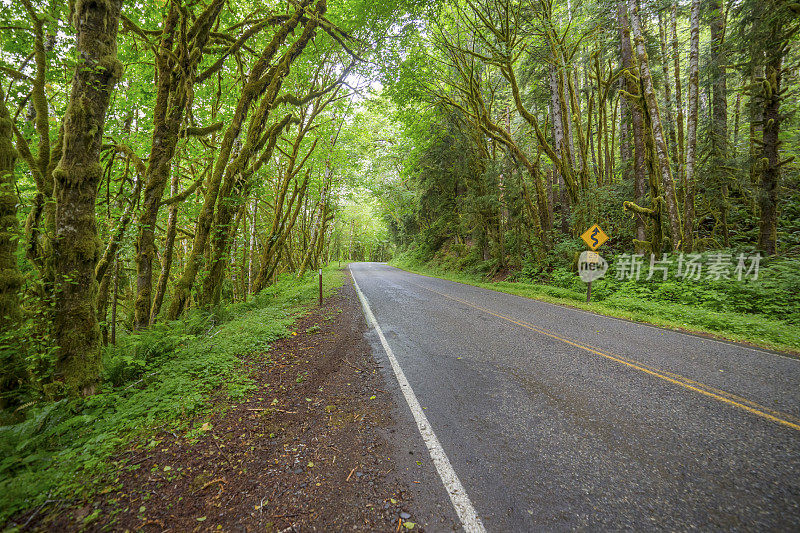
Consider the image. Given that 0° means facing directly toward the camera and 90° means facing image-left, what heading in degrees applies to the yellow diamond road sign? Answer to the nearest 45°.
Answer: approximately 0°
